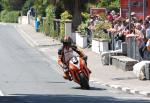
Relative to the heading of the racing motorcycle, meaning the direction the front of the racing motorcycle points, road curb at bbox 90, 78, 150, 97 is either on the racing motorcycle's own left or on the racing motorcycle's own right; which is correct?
on the racing motorcycle's own left

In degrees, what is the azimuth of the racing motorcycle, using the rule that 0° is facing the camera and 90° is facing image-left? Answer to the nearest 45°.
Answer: approximately 0°
